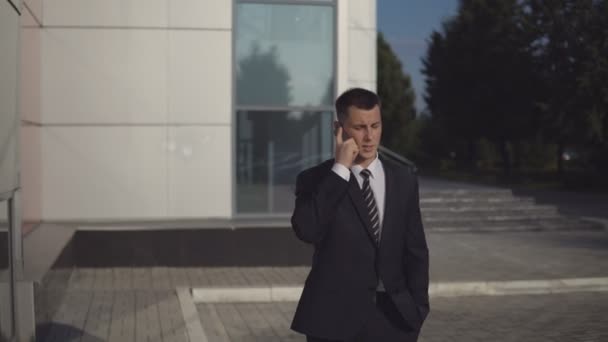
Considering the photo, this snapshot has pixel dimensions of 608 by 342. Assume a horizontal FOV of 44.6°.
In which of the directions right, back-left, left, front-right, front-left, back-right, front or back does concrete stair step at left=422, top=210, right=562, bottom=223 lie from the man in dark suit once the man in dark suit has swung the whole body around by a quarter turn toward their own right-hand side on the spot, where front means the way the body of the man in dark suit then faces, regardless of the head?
back-right

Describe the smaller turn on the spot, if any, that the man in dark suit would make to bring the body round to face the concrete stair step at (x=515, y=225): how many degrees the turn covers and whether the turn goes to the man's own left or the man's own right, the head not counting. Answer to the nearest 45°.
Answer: approximately 135° to the man's own left

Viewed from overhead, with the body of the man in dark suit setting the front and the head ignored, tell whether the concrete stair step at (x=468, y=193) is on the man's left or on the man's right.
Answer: on the man's left

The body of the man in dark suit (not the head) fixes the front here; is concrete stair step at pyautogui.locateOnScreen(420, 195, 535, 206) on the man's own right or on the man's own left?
on the man's own left

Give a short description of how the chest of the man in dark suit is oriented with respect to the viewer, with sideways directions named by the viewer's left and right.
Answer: facing the viewer and to the right of the viewer

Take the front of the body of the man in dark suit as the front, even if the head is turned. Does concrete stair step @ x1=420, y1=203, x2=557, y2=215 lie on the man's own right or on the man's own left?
on the man's own left

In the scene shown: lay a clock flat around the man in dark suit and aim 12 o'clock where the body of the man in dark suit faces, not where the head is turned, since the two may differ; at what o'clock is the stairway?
The stairway is roughly at 8 o'clock from the man in dark suit.

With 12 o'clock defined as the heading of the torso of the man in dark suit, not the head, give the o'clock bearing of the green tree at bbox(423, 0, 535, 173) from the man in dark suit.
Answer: The green tree is roughly at 8 o'clock from the man in dark suit.
